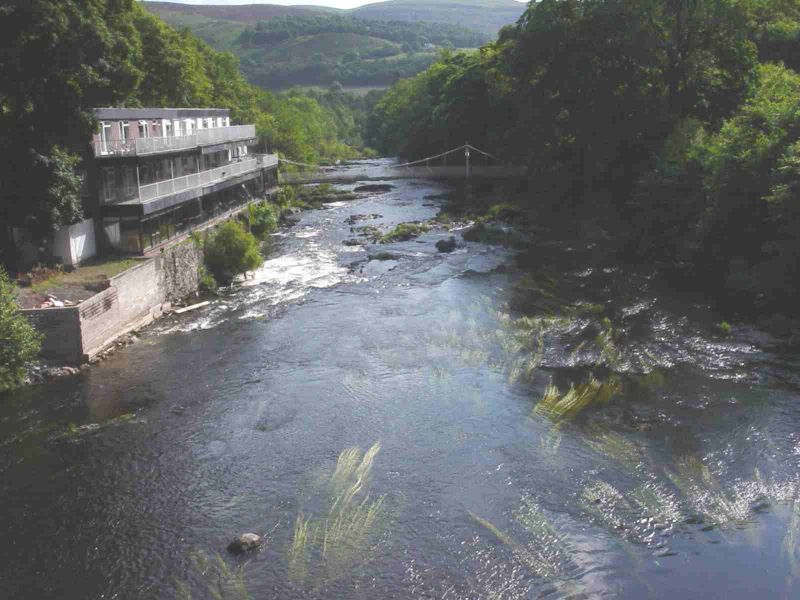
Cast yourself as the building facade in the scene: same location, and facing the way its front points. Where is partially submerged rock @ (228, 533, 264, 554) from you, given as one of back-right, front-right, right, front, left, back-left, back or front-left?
front-right

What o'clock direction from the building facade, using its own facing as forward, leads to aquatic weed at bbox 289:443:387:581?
The aquatic weed is roughly at 1 o'clock from the building facade.

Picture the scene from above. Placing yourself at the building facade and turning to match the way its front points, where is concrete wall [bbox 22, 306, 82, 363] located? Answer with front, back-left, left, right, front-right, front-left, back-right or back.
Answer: front-right

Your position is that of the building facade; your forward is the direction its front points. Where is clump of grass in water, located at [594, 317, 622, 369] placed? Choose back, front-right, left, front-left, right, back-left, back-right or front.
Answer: front

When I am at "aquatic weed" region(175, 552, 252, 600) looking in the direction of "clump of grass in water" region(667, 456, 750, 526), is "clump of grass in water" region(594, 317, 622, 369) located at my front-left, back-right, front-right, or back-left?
front-left

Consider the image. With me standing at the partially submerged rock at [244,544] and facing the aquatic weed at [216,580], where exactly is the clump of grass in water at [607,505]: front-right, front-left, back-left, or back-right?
back-left

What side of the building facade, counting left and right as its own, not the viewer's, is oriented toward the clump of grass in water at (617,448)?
front

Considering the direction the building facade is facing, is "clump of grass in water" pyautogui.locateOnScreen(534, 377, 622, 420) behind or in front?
in front

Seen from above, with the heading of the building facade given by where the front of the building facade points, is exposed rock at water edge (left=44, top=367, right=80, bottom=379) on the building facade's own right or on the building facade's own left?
on the building facade's own right

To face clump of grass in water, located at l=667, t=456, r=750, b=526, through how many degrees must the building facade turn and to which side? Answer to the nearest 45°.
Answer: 0° — it already faces it

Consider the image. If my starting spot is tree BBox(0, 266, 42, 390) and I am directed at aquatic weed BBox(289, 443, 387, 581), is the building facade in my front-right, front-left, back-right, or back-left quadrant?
back-left

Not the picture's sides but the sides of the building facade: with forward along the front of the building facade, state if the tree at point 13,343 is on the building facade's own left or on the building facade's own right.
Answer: on the building facade's own right
